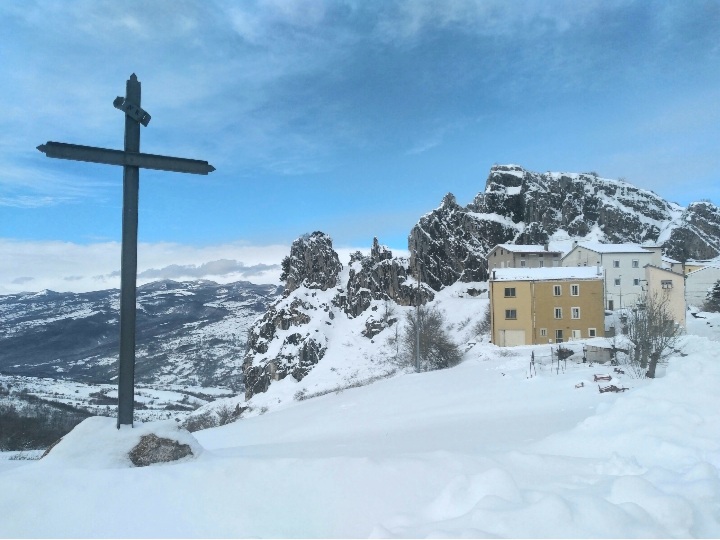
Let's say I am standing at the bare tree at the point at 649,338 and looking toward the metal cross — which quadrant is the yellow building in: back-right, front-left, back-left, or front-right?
back-right

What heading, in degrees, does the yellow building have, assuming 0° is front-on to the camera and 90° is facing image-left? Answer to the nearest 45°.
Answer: approximately 0°

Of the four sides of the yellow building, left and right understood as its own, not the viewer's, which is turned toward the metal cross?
front

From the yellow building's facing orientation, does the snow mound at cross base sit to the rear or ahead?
ahead

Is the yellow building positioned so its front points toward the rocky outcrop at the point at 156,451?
yes
